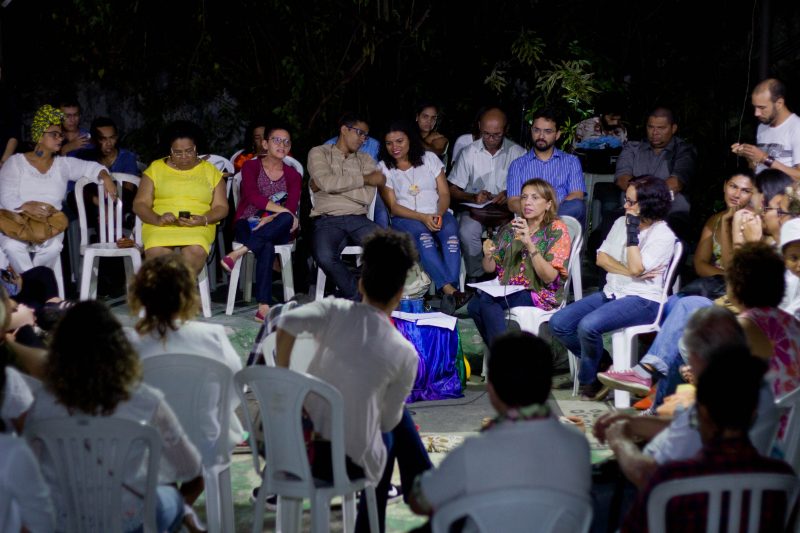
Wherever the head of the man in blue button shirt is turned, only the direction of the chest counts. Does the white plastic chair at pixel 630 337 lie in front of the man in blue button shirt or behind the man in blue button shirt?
in front

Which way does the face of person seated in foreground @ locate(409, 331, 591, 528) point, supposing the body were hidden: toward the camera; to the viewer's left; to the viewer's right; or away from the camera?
away from the camera

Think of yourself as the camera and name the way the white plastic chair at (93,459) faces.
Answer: facing away from the viewer

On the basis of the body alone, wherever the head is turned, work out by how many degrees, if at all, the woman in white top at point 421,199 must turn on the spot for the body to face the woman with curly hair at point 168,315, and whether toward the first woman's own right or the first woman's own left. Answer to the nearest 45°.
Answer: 0° — they already face them

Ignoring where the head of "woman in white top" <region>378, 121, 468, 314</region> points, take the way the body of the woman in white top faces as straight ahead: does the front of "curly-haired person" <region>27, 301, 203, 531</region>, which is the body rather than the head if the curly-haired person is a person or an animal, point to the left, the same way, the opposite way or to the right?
the opposite way

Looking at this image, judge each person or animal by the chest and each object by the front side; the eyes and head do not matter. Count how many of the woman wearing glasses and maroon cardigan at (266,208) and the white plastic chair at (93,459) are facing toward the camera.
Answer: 1

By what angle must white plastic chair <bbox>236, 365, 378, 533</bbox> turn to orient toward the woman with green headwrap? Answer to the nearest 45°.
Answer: approximately 90° to its left

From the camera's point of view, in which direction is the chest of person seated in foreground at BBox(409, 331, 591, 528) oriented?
away from the camera

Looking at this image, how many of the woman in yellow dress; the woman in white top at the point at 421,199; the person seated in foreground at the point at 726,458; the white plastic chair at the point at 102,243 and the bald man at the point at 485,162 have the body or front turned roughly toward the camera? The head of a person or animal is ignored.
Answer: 4

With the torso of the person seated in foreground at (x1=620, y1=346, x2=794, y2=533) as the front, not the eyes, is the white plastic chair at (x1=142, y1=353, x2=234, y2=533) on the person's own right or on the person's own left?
on the person's own left

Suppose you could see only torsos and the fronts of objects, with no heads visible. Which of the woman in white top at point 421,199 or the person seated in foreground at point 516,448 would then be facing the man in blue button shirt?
the person seated in foreground

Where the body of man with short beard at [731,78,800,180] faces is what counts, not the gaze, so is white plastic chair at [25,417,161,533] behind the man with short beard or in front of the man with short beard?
in front

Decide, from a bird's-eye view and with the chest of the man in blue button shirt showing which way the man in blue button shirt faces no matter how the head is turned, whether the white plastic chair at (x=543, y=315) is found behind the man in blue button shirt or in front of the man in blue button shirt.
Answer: in front

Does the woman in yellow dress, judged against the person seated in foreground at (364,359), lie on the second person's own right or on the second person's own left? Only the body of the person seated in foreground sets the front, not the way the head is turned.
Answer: on the second person's own left

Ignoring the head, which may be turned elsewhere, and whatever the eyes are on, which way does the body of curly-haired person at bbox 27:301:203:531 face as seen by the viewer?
away from the camera

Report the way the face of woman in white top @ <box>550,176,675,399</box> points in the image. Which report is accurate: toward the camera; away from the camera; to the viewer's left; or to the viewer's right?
to the viewer's left
